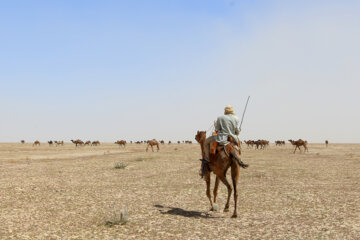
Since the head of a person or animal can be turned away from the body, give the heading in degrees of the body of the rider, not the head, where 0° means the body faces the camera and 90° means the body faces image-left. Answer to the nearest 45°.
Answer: approximately 180°
